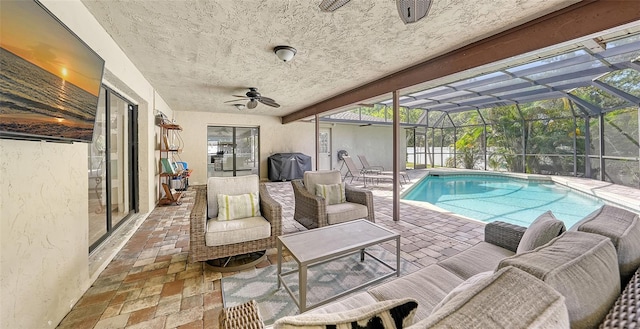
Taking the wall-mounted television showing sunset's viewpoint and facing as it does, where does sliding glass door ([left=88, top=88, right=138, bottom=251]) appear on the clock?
The sliding glass door is roughly at 8 o'clock from the wall-mounted television showing sunset.

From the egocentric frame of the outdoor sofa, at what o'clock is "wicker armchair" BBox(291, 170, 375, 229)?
The wicker armchair is roughly at 12 o'clock from the outdoor sofa.

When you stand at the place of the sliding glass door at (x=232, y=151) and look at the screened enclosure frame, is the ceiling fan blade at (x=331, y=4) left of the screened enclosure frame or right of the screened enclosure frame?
right

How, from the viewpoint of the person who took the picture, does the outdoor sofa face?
facing away from the viewer and to the left of the viewer

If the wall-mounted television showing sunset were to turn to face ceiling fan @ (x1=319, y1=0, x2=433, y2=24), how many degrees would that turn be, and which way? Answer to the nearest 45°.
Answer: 0° — it already faces it

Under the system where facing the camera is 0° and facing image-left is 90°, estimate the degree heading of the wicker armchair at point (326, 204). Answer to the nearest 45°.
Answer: approximately 315°

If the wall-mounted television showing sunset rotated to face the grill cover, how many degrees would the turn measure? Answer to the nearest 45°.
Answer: approximately 90° to its left

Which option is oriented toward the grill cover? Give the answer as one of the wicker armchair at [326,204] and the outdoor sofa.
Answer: the outdoor sofa

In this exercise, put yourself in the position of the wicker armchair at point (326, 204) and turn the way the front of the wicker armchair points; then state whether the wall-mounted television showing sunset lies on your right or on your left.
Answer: on your right
